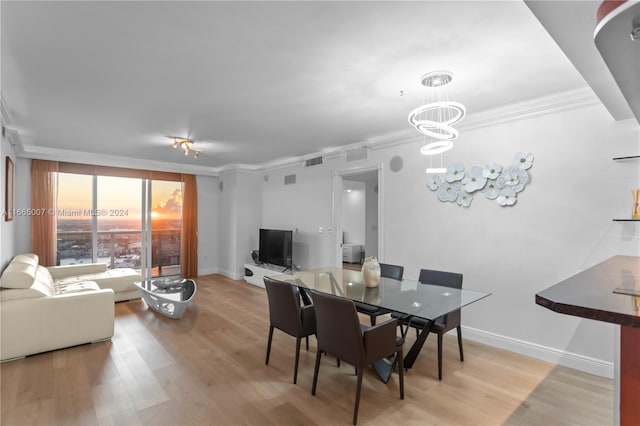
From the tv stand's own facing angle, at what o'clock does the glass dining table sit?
The glass dining table is roughly at 10 o'clock from the tv stand.

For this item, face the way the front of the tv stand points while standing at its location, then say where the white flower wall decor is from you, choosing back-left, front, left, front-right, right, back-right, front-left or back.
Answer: left

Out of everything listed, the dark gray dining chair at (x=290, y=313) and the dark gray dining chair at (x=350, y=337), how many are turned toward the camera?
0

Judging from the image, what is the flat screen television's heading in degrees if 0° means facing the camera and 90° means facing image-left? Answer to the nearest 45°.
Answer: approximately 45°

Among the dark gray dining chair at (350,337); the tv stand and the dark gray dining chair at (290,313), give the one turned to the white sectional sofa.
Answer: the tv stand

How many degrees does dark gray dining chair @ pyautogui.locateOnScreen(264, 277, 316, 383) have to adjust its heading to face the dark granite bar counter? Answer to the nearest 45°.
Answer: approximately 90° to its right

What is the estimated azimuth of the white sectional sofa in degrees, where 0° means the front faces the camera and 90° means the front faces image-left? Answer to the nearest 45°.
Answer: approximately 270°

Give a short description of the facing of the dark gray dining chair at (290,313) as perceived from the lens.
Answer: facing away from the viewer and to the right of the viewer

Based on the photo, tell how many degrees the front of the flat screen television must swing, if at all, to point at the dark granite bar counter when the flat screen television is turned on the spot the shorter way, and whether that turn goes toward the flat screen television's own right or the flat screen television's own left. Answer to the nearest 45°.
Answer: approximately 45° to the flat screen television's own left
